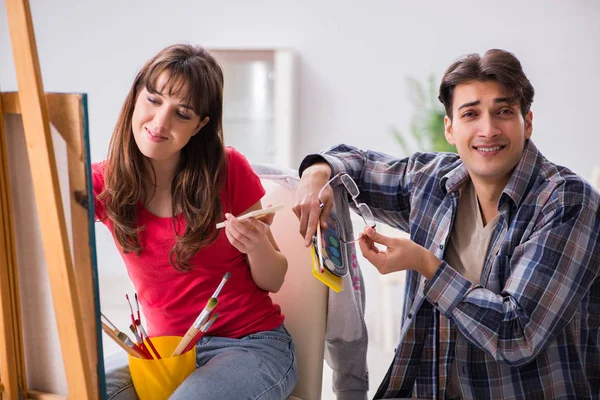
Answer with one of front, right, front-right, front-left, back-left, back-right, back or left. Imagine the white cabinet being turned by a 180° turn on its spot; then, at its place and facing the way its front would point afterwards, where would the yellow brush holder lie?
back

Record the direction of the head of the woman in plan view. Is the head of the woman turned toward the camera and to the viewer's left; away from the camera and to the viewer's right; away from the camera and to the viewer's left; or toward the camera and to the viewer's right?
toward the camera and to the viewer's left

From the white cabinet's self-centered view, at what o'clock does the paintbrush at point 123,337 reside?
The paintbrush is roughly at 12 o'clock from the white cabinet.

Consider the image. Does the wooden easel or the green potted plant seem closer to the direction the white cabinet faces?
the wooden easel

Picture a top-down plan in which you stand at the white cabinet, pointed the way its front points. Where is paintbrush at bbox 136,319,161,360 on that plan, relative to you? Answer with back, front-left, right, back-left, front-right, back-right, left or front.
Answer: front

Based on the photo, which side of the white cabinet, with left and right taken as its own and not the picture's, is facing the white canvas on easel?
front

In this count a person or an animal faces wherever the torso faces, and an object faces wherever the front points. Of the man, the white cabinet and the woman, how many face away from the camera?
0

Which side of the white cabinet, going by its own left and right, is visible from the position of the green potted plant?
left

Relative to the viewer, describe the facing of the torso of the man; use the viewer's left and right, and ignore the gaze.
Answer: facing the viewer and to the left of the viewer

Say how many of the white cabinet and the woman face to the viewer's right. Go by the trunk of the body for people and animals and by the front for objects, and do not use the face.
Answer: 0

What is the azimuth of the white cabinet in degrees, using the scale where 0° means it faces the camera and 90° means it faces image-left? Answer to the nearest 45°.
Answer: approximately 0°

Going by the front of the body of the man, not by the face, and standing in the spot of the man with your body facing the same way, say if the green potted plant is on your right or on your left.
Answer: on your right
